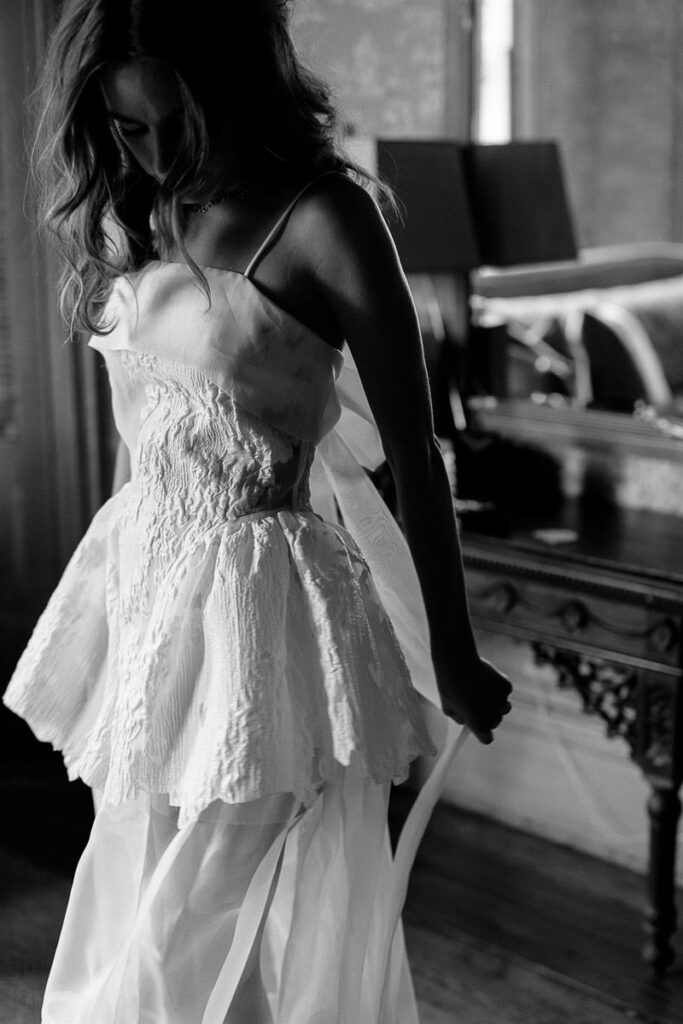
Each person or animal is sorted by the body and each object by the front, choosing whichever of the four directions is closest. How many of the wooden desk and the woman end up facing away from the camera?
0

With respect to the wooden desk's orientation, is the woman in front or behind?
in front

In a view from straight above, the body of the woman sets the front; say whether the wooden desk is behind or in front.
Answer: behind

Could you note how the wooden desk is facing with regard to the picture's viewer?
facing the viewer and to the left of the viewer

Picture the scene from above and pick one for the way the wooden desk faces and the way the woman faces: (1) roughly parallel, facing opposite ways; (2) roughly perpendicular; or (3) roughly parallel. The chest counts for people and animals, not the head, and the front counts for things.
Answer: roughly parallel

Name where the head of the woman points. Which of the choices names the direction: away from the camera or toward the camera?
toward the camera
